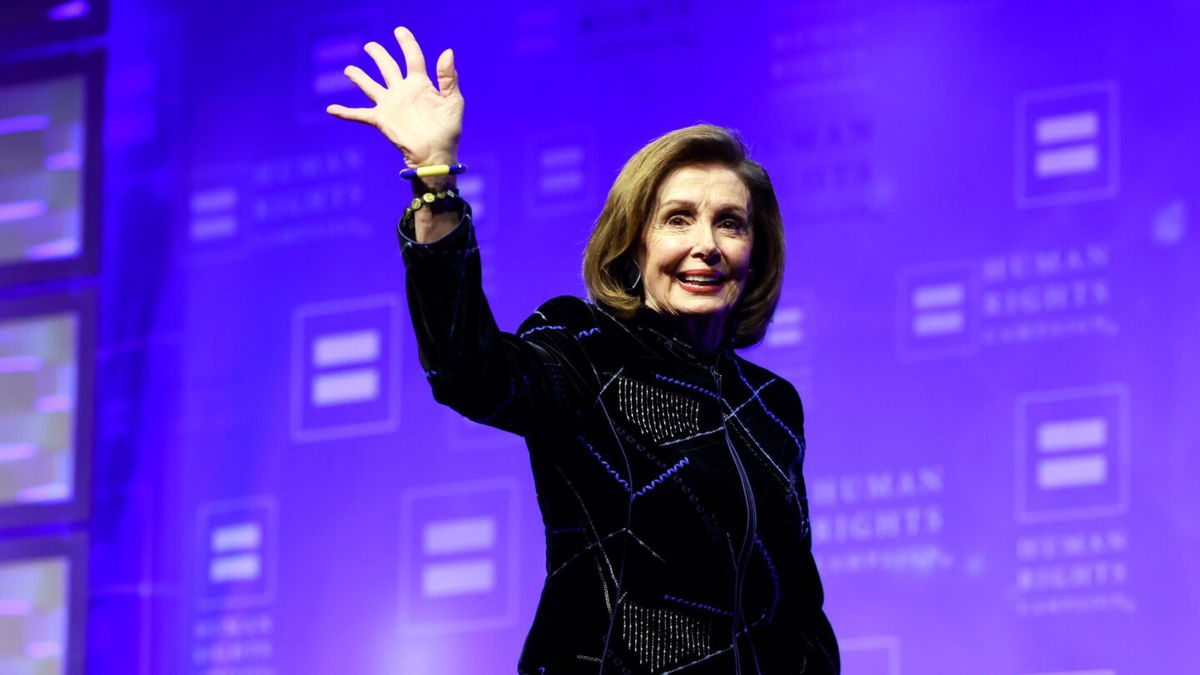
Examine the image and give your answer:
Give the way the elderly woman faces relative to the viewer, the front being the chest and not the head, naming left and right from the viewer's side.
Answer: facing the viewer and to the right of the viewer
